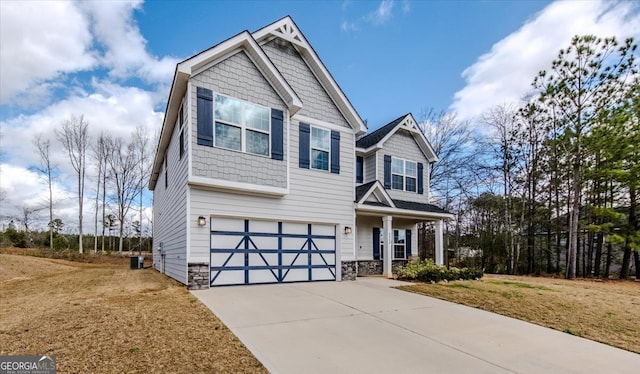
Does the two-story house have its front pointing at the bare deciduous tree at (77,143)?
no

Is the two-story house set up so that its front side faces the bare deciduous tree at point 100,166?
no

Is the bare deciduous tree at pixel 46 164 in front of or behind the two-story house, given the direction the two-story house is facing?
behind

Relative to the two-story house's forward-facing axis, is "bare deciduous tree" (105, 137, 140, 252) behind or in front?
behind

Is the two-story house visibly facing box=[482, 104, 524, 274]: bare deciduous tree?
no
